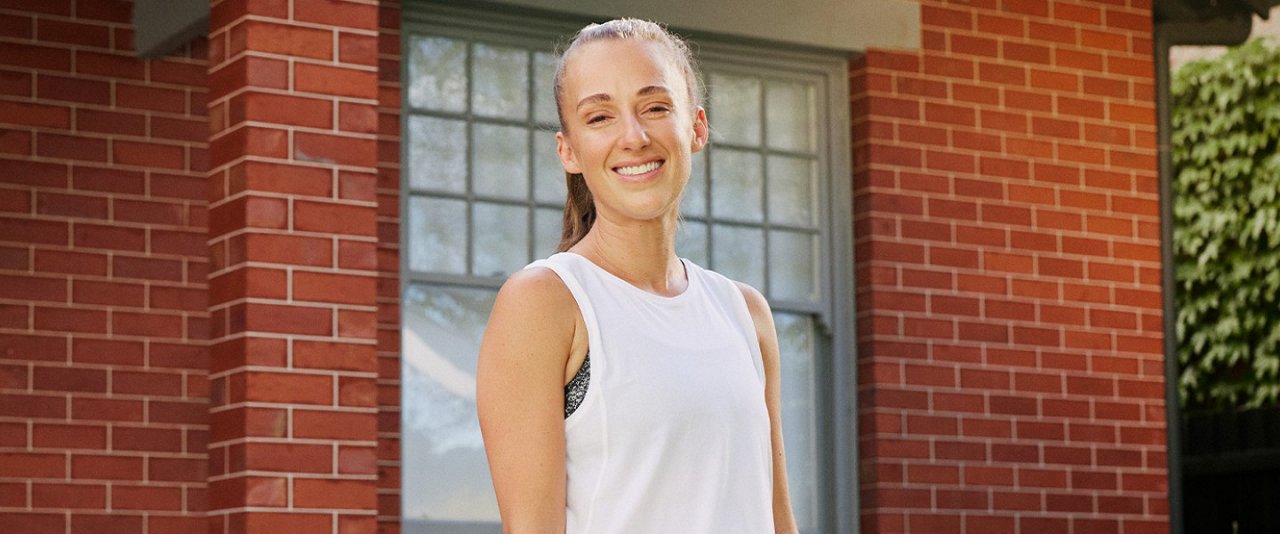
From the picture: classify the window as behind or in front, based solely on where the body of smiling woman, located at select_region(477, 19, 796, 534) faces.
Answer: behind

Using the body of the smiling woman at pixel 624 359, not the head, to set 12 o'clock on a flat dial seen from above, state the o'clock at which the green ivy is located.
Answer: The green ivy is roughly at 8 o'clock from the smiling woman.

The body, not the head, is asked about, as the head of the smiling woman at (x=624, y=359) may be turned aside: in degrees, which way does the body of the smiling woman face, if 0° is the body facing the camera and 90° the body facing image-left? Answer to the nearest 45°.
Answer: approximately 315°

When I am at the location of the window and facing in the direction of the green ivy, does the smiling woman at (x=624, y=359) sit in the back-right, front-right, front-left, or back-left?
back-right
